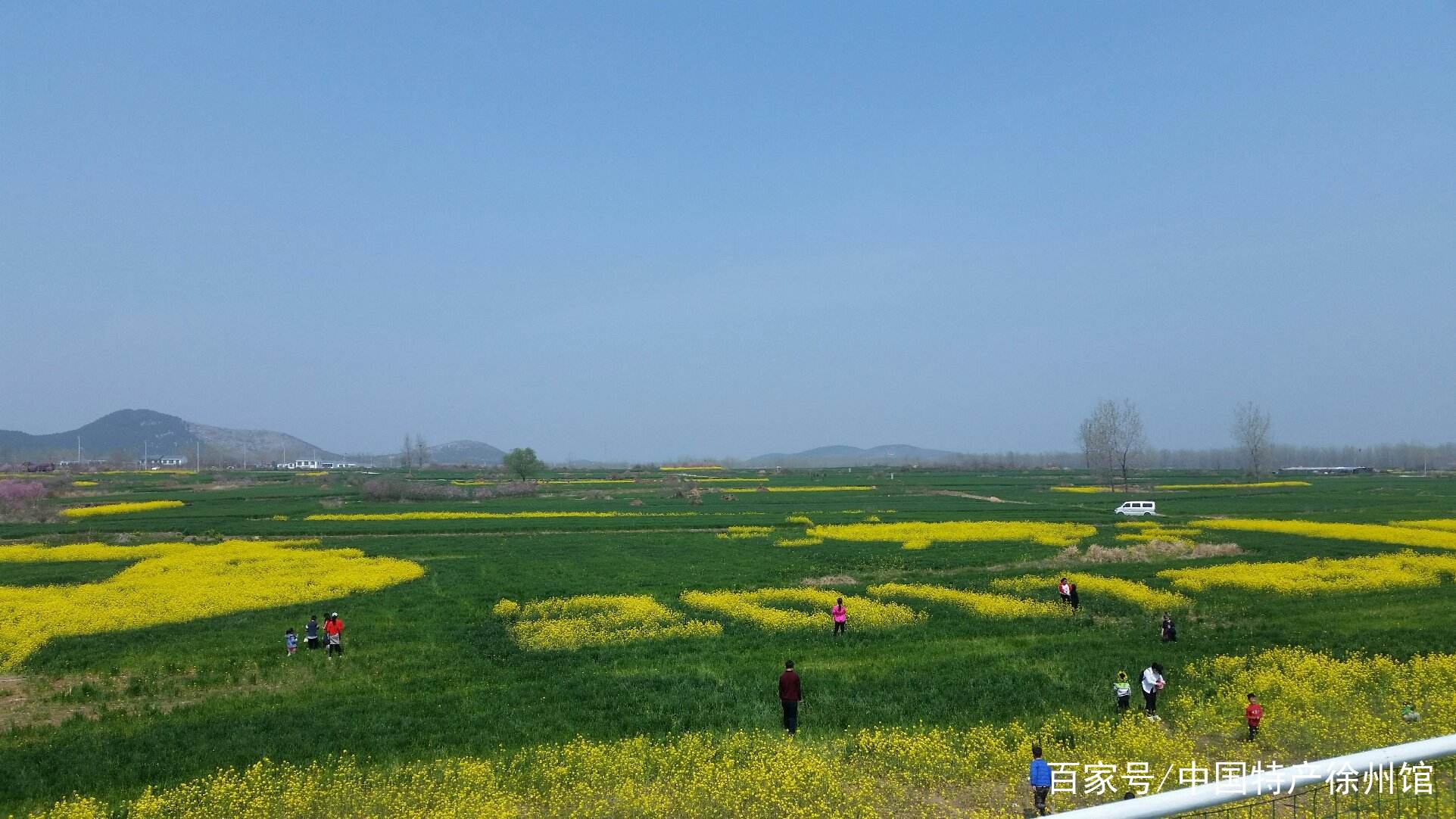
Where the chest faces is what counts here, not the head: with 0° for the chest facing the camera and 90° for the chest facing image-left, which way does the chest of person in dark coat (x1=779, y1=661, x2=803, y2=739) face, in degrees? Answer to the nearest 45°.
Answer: approximately 180°

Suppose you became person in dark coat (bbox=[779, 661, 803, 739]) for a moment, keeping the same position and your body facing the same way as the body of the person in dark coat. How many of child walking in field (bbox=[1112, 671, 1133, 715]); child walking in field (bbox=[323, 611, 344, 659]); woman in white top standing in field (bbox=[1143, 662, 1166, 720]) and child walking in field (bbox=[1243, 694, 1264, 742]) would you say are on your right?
3

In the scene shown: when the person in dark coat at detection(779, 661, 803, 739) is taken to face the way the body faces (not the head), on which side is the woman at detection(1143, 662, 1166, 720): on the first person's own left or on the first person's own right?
on the first person's own right

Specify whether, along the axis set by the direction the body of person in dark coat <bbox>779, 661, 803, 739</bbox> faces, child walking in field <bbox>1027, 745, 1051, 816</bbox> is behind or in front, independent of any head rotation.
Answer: behind

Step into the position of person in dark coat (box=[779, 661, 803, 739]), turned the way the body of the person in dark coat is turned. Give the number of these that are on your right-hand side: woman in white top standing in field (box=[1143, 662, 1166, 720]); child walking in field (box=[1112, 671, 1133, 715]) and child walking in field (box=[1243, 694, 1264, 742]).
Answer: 3

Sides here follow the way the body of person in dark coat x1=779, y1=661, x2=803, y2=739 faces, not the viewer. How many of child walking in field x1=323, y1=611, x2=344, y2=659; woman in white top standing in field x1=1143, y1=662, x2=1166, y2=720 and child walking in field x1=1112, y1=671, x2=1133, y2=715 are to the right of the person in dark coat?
2

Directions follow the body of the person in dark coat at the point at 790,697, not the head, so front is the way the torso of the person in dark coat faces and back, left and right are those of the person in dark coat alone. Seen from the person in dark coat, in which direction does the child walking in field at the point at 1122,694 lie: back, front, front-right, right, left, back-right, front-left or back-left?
right

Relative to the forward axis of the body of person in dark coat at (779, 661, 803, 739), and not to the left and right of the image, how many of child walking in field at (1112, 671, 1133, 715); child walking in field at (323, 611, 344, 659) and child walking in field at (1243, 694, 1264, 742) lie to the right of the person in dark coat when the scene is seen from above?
2

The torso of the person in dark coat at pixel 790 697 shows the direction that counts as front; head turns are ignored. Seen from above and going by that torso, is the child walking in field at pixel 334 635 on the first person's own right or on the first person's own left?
on the first person's own left

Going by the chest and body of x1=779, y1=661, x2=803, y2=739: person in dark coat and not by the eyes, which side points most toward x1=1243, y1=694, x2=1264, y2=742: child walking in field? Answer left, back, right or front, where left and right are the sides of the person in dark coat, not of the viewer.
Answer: right
